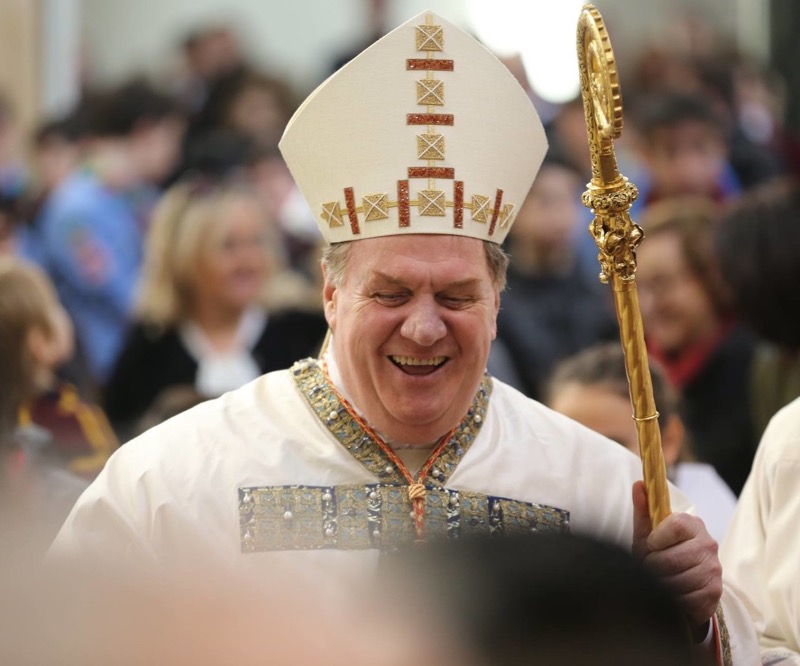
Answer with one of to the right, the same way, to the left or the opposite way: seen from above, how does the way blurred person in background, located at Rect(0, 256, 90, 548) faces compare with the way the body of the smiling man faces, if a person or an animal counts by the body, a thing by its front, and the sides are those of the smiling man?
to the left

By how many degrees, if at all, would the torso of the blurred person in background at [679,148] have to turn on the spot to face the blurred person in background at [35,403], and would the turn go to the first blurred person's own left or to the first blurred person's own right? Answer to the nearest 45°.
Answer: approximately 45° to the first blurred person's own right

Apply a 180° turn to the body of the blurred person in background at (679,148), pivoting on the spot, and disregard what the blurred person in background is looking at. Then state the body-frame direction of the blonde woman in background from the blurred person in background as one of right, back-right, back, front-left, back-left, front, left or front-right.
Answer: back-left

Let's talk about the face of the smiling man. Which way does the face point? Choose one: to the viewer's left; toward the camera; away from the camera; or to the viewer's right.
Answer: toward the camera

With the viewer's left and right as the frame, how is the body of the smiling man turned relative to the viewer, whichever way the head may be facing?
facing the viewer

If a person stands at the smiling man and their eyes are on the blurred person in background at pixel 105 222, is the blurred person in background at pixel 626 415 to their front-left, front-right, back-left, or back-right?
front-right

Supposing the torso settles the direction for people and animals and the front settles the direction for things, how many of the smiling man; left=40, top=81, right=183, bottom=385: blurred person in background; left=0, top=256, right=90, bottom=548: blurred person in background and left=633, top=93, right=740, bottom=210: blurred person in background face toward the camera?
2

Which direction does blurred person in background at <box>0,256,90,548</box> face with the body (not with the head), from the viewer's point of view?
to the viewer's right

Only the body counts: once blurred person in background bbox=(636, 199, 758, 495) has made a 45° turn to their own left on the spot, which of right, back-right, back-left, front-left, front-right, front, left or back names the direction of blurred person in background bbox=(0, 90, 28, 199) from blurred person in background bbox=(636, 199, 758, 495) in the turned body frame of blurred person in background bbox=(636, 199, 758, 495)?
back-right

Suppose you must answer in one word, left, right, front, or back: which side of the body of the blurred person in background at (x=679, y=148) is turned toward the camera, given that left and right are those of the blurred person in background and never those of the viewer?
front

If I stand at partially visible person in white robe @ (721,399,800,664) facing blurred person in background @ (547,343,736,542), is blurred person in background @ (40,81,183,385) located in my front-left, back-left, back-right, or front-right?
front-left

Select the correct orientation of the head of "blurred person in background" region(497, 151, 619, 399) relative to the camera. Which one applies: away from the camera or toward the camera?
toward the camera

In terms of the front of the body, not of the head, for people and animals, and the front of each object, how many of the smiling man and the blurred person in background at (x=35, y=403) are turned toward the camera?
1

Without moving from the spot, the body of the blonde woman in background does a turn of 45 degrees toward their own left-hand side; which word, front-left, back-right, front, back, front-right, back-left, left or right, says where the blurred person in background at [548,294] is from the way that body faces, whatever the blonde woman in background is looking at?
front

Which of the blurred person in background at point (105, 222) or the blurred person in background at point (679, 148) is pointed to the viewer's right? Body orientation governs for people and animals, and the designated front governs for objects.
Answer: the blurred person in background at point (105, 222)
